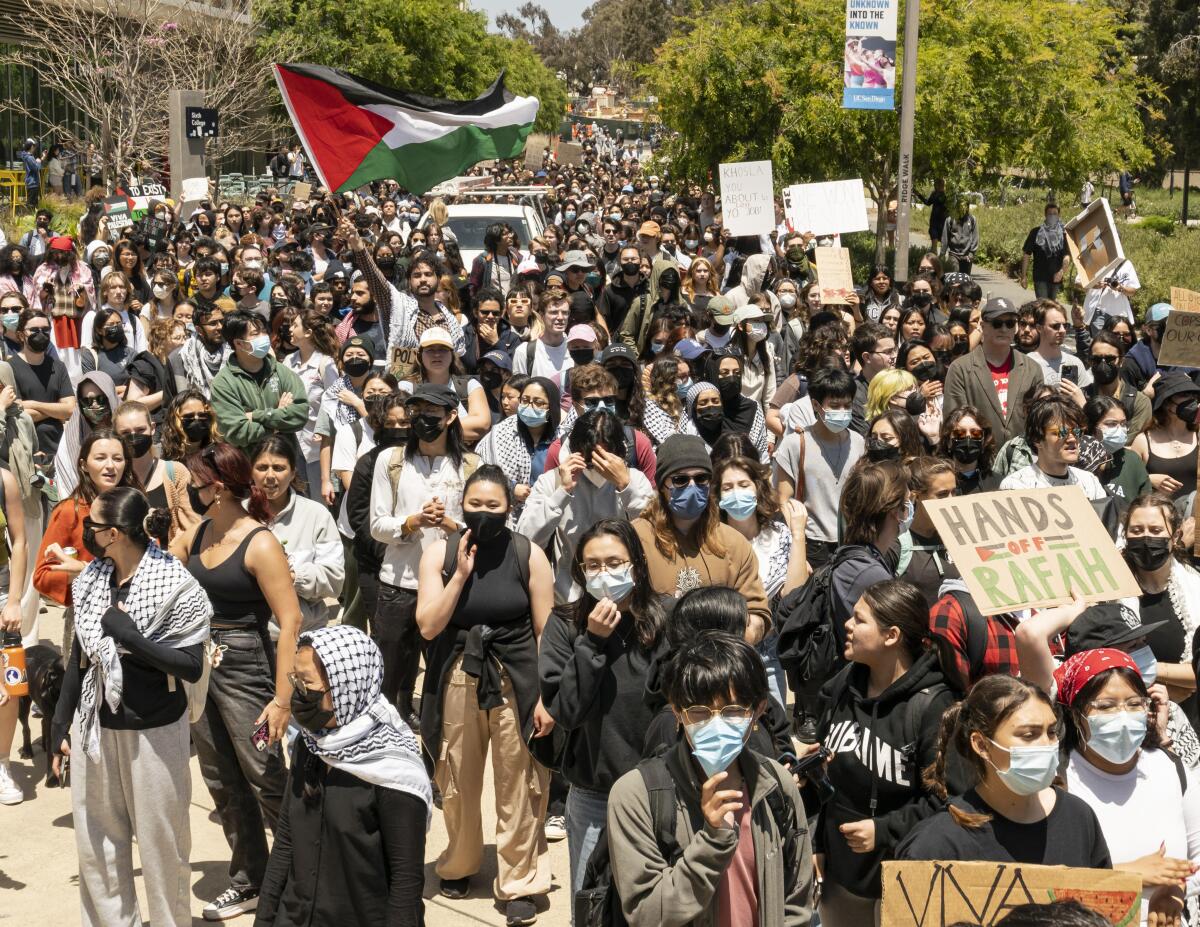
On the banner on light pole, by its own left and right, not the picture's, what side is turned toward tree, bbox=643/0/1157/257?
back

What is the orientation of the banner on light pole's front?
toward the camera

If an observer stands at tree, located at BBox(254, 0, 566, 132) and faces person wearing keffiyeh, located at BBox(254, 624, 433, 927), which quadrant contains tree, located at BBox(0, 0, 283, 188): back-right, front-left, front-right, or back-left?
front-right

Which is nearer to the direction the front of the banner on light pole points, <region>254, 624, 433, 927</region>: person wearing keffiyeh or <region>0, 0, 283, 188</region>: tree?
the person wearing keffiyeh

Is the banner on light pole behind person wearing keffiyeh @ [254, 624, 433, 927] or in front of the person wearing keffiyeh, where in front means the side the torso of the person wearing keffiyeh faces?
behind

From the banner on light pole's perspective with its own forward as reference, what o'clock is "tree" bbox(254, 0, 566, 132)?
The tree is roughly at 5 o'clock from the banner on light pole.

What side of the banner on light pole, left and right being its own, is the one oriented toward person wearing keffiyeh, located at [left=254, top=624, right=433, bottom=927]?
front

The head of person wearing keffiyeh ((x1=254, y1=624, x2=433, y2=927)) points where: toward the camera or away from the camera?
toward the camera

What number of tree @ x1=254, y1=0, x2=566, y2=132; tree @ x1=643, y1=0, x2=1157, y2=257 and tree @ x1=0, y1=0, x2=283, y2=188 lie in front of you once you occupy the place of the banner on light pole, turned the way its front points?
0

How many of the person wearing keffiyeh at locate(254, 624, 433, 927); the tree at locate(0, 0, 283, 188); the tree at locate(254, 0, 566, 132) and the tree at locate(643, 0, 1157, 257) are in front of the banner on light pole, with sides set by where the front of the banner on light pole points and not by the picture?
1

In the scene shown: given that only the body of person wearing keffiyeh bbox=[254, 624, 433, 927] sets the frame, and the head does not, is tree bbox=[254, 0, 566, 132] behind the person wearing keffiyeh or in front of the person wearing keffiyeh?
behind

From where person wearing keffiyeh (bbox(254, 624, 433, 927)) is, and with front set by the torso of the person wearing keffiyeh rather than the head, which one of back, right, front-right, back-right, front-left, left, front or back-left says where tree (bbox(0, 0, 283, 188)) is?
back-right

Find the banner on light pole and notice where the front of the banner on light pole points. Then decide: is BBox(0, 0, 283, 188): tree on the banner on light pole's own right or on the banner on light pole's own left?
on the banner on light pole's own right

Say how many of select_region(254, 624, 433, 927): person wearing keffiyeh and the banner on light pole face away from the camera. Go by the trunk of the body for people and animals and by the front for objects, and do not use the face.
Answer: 0

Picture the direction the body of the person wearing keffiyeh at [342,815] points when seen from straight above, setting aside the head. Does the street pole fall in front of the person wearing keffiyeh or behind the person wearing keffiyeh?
behind

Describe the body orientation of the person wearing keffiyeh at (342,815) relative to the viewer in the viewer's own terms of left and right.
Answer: facing the viewer and to the left of the viewer

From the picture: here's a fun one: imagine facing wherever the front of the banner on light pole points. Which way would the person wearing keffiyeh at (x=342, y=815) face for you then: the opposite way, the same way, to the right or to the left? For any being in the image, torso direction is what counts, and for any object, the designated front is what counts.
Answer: the same way
